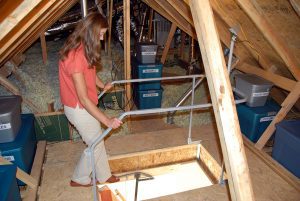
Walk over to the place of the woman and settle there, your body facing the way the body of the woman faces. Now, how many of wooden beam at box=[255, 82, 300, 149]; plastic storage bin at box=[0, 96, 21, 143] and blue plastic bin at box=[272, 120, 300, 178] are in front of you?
2

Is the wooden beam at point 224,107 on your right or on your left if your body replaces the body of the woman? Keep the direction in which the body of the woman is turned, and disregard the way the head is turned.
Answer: on your right

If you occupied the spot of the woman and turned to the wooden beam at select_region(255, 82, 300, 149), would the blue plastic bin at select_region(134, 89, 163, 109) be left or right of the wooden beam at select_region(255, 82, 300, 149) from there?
left

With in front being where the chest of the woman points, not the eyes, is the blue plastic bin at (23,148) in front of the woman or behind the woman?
behind

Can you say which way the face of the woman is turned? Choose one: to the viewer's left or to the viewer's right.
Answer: to the viewer's right

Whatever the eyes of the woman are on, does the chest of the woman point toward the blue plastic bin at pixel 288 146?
yes

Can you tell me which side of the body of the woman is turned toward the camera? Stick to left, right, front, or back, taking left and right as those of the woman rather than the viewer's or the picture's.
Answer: right

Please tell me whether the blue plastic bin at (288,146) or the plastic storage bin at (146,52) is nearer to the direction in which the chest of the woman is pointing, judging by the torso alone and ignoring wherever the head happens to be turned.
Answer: the blue plastic bin

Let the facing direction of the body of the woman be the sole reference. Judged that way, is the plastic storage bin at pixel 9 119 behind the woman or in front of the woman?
behind
